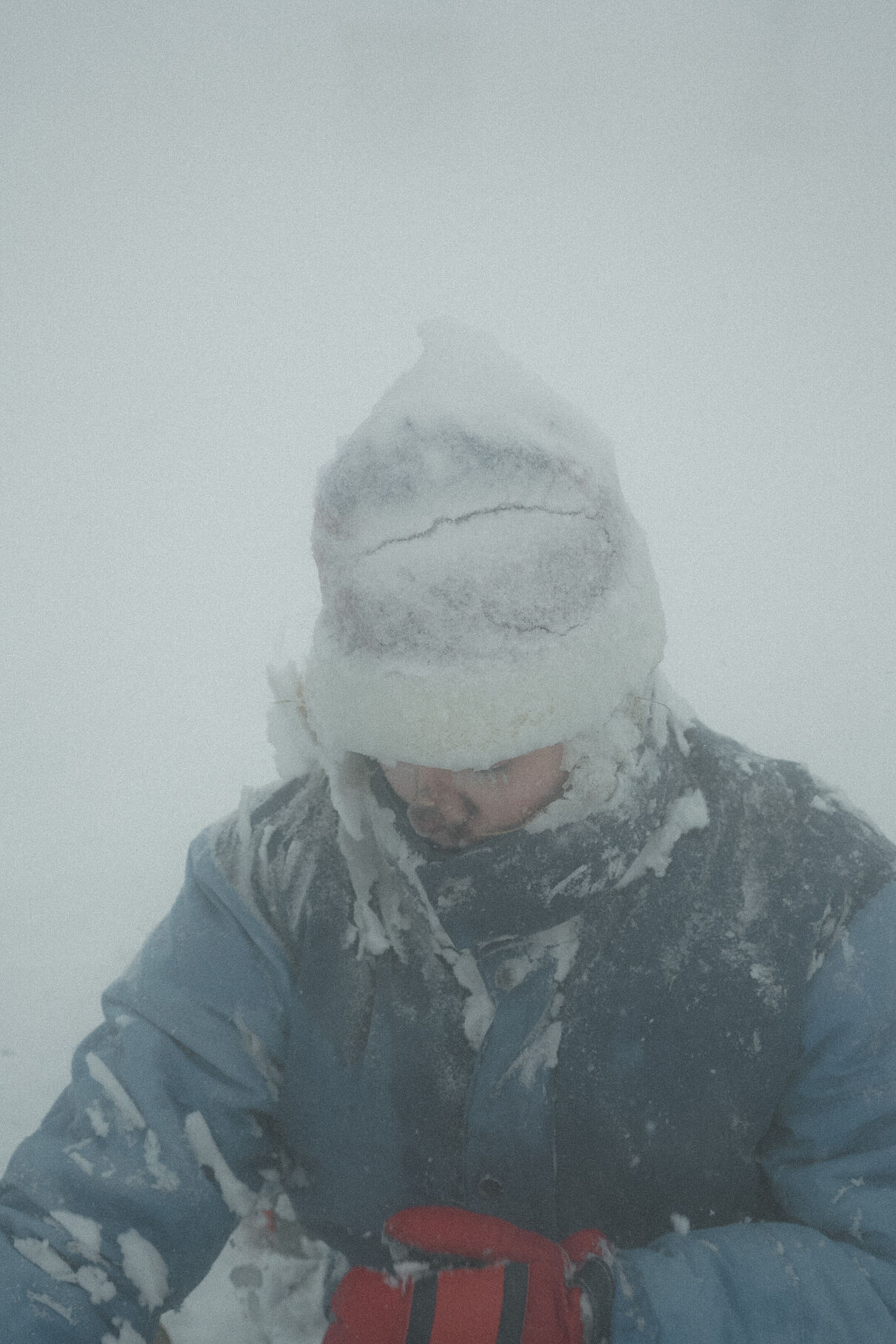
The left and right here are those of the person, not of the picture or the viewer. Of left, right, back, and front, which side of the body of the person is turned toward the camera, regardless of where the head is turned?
front
